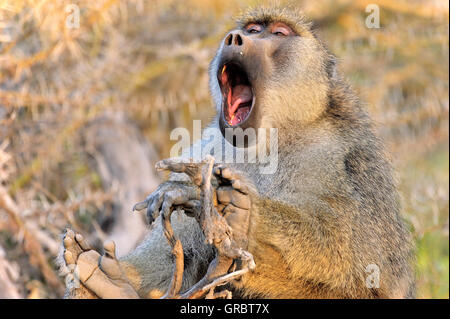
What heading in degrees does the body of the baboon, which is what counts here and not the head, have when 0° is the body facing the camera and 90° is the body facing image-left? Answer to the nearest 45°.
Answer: approximately 45°
